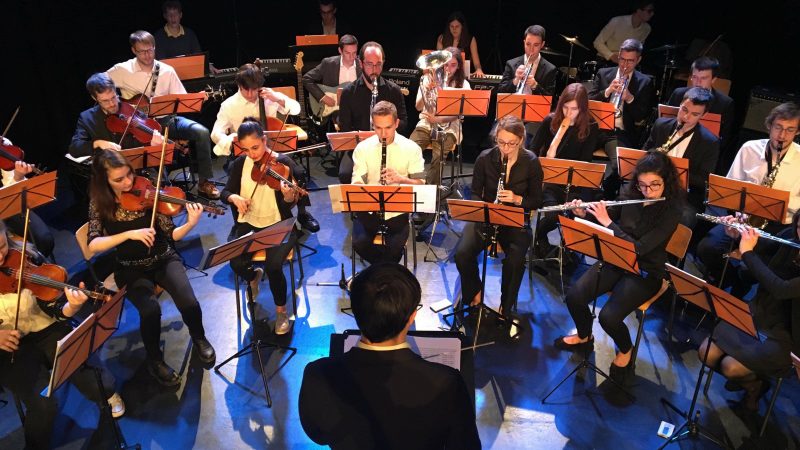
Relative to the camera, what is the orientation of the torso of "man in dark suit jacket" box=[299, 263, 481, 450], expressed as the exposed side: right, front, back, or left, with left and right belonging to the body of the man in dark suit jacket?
back

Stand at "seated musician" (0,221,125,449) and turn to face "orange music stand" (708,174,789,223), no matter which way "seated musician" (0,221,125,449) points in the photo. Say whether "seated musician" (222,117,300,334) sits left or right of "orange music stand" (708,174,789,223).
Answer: left

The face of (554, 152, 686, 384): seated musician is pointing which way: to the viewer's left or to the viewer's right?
to the viewer's left

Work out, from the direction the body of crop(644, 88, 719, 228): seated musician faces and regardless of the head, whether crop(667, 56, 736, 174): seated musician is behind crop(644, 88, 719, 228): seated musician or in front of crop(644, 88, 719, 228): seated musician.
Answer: behind

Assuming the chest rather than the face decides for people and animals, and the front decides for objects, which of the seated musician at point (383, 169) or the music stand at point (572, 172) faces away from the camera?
the music stand

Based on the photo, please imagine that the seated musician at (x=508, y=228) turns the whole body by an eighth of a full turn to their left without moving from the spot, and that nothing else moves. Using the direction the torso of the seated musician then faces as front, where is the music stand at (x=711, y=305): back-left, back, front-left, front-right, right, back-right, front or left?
front

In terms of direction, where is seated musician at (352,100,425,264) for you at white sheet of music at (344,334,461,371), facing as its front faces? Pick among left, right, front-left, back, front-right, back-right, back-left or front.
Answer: back

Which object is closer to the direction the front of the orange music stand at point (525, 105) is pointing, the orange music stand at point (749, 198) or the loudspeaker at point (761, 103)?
the loudspeaker

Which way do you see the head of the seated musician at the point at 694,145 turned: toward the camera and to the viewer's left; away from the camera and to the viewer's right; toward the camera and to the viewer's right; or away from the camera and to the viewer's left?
toward the camera and to the viewer's left

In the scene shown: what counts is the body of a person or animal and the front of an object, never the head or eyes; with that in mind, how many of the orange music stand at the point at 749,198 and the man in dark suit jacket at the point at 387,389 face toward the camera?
0

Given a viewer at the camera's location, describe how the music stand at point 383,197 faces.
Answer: facing away from the viewer

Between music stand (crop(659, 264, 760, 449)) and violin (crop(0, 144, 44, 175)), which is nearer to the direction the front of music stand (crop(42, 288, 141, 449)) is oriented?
the violin

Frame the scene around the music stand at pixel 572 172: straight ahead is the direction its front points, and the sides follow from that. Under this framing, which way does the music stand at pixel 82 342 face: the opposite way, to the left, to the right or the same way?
to the left

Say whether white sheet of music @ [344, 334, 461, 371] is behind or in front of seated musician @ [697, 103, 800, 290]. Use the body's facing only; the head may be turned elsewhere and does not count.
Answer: in front

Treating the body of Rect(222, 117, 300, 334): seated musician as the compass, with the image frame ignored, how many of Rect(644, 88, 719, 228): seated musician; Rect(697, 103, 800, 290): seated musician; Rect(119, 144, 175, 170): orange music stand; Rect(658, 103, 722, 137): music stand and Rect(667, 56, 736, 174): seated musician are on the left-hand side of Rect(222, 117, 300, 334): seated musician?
4
